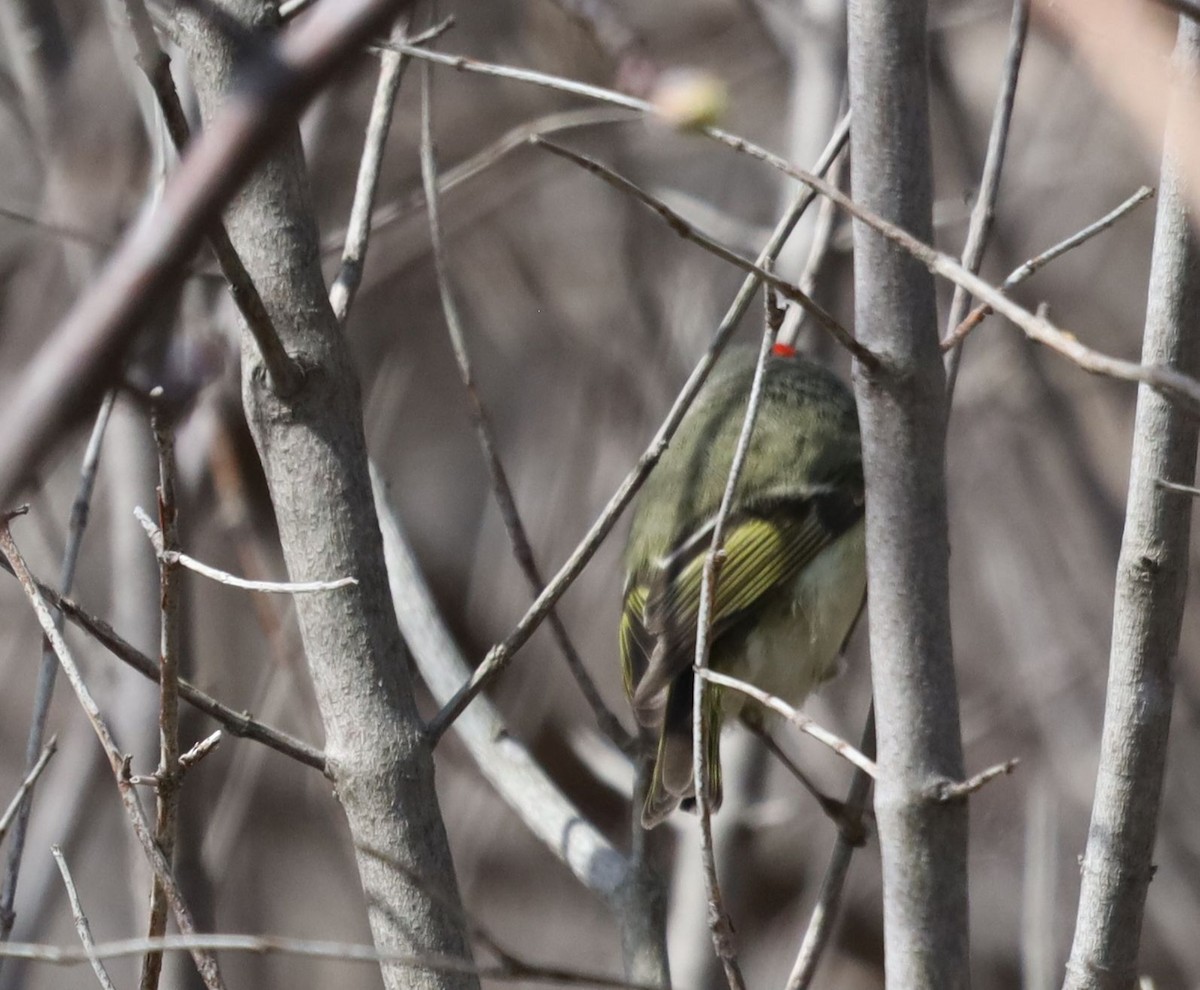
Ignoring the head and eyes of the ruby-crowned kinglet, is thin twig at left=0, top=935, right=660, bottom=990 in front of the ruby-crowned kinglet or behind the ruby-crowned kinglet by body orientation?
behind

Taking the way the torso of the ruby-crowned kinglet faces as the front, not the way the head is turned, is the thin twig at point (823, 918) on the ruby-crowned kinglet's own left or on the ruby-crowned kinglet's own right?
on the ruby-crowned kinglet's own right

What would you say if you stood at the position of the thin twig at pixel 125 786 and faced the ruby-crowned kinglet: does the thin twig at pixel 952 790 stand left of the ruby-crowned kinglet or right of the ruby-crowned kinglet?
right

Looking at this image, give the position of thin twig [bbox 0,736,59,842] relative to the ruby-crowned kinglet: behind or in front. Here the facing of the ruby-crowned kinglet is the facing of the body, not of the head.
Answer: behind

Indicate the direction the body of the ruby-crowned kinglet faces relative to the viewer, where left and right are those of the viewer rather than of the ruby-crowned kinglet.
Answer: facing away from the viewer and to the right of the viewer
